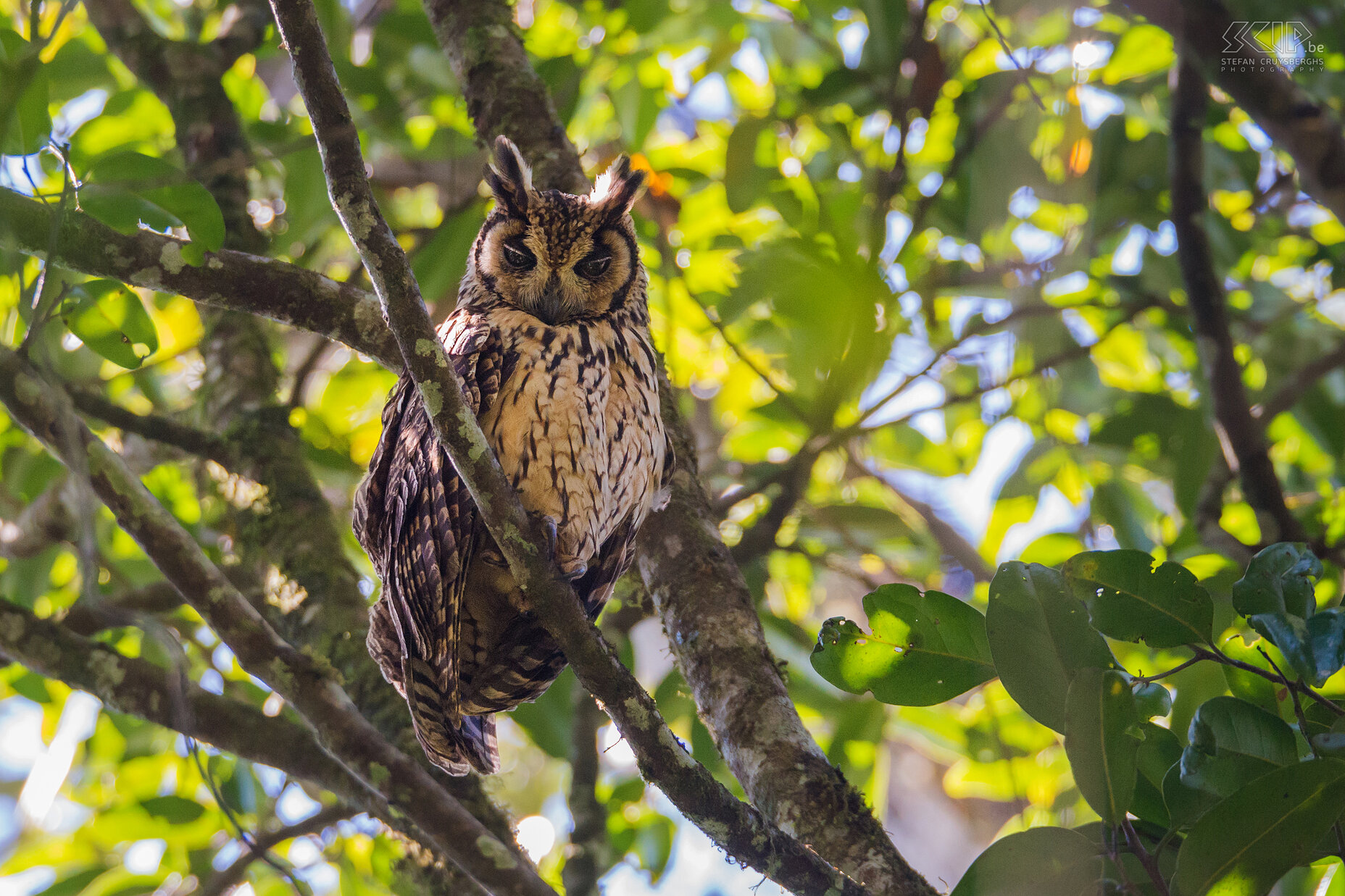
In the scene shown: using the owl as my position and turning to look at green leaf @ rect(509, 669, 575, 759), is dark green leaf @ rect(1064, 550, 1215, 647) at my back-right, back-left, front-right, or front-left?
back-right

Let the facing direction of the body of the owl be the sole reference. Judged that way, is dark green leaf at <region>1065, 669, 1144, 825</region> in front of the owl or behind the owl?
in front

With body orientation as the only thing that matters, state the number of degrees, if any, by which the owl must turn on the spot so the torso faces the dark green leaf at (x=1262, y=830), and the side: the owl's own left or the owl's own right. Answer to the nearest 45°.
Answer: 0° — it already faces it

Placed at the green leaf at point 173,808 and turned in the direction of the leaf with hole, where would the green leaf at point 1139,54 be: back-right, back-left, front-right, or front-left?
front-left

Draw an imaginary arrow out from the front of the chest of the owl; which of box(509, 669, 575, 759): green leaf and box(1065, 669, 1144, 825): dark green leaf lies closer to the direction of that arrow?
the dark green leaf

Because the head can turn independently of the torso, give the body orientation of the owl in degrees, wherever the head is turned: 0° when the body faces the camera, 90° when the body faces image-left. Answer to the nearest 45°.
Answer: approximately 315°

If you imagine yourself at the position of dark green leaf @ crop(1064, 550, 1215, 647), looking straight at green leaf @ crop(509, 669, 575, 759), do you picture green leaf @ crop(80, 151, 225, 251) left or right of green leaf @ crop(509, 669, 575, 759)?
left

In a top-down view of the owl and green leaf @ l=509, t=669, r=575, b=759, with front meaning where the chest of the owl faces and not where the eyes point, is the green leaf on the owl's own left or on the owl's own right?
on the owl's own left
